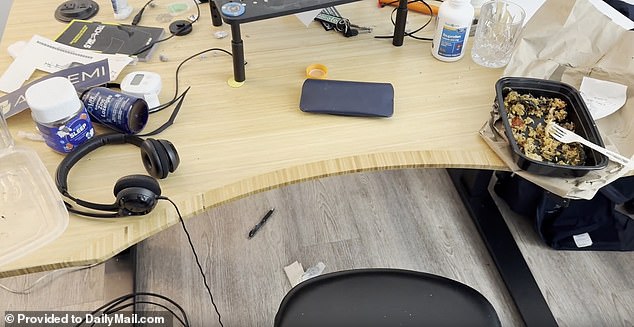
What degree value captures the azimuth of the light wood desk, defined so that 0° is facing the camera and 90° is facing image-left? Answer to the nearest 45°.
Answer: approximately 0°

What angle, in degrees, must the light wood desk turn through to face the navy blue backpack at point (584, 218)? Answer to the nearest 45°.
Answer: approximately 90° to its left

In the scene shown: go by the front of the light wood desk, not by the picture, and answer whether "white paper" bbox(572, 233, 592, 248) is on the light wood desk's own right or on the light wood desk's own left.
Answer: on the light wood desk's own left
